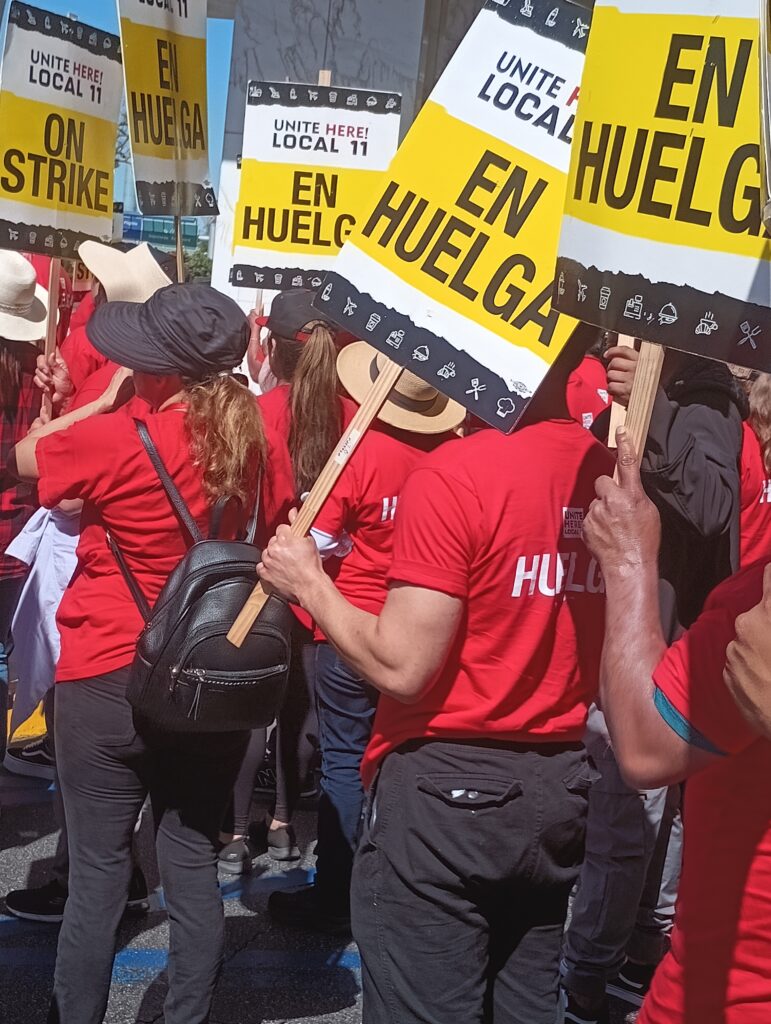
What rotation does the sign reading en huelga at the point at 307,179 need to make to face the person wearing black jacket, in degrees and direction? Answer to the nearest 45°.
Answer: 0° — it already faces them

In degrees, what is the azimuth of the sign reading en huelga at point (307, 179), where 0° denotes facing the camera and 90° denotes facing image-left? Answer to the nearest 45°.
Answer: approximately 0°

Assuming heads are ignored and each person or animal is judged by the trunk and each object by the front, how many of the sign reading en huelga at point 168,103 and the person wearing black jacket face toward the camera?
1

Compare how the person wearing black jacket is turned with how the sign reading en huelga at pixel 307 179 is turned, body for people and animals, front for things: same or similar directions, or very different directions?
very different directions

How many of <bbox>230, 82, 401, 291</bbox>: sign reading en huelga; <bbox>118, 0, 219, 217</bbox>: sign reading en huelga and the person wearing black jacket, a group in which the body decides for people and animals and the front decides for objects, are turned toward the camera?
2

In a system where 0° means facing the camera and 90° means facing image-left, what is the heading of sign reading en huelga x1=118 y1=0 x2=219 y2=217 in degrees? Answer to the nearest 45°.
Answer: approximately 0°

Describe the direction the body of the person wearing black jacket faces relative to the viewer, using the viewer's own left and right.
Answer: facing away from the viewer and to the left of the viewer

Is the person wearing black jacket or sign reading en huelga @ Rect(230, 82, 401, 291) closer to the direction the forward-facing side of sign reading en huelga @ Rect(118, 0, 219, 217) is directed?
the person wearing black jacket

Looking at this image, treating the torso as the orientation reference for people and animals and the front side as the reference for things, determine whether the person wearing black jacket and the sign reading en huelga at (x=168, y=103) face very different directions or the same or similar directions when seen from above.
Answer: very different directions
